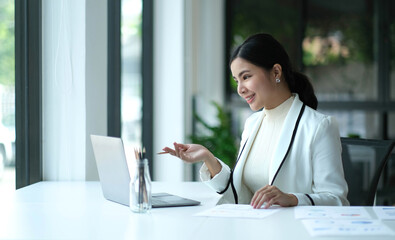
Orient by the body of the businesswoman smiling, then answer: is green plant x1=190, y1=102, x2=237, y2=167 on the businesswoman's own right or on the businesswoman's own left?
on the businesswoman's own right

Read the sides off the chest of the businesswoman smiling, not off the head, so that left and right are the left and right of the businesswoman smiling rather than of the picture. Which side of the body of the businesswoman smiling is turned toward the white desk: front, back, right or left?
front

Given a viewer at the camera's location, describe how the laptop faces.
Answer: facing away from the viewer and to the right of the viewer

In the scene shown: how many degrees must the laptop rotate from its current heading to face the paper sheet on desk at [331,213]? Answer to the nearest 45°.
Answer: approximately 45° to its right

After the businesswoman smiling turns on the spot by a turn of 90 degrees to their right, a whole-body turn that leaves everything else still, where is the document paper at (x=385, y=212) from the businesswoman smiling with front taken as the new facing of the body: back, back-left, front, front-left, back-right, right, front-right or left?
back

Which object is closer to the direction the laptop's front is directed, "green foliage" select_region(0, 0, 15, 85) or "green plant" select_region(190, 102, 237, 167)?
the green plant

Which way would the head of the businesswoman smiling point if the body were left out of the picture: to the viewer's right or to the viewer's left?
to the viewer's left

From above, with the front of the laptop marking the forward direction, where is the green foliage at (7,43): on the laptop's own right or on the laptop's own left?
on the laptop's own left

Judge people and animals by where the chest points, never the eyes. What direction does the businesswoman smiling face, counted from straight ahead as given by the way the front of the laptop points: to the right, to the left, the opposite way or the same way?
the opposite way

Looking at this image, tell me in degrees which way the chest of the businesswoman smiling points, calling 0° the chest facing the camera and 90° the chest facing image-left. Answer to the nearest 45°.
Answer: approximately 45°

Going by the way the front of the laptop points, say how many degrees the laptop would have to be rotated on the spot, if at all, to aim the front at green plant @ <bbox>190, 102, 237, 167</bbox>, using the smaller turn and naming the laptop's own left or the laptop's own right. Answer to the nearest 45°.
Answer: approximately 45° to the laptop's own left

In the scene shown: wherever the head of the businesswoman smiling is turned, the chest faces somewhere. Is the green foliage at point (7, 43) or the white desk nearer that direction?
the white desk
